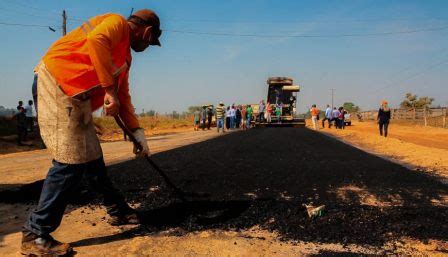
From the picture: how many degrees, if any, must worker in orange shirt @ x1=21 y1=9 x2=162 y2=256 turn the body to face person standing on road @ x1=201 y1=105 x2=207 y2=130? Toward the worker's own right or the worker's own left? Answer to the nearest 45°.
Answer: approximately 90° to the worker's own left

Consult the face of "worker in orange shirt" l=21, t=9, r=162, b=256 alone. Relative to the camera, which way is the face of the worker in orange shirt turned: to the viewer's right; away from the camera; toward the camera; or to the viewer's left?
to the viewer's right

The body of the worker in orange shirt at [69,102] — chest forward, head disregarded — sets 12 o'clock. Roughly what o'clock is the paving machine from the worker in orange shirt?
The paving machine is roughly at 10 o'clock from the worker in orange shirt.

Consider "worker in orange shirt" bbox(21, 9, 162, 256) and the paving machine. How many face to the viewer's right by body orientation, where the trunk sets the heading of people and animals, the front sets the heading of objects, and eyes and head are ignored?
1

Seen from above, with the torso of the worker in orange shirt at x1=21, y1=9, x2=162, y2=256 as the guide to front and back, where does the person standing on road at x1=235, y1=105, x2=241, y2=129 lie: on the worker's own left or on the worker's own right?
on the worker's own left

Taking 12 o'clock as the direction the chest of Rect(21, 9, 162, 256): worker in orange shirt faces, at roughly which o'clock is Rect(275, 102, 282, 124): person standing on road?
The person standing on road is roughly at 10 o'clock from the worker in orange shirt.

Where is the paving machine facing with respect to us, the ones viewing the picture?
facing away from the viewer

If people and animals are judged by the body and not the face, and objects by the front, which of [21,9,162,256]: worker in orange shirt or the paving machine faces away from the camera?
the paving machine

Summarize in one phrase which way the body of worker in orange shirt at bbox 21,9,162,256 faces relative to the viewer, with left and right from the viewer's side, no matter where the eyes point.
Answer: facing to the right of the viewer

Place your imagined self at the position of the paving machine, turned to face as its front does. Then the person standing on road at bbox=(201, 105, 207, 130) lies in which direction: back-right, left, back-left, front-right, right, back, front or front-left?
left

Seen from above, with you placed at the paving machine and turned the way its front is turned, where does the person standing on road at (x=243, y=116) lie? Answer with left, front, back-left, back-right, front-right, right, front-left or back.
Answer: back-left

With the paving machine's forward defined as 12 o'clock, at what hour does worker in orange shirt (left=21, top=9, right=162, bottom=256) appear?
The worker in orange shirt is roughly at 6 o'clock from the paving machine.

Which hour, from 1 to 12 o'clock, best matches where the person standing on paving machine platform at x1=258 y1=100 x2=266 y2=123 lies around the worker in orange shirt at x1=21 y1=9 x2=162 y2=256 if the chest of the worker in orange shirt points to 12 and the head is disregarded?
The person standing on paving machine platform is roughly at 10 o'clock from the worker in orange shirt.
